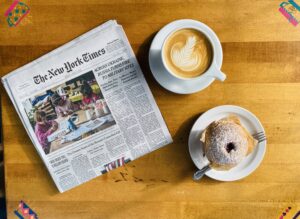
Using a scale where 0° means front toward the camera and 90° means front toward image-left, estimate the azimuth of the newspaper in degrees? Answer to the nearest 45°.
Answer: approximately 0°
